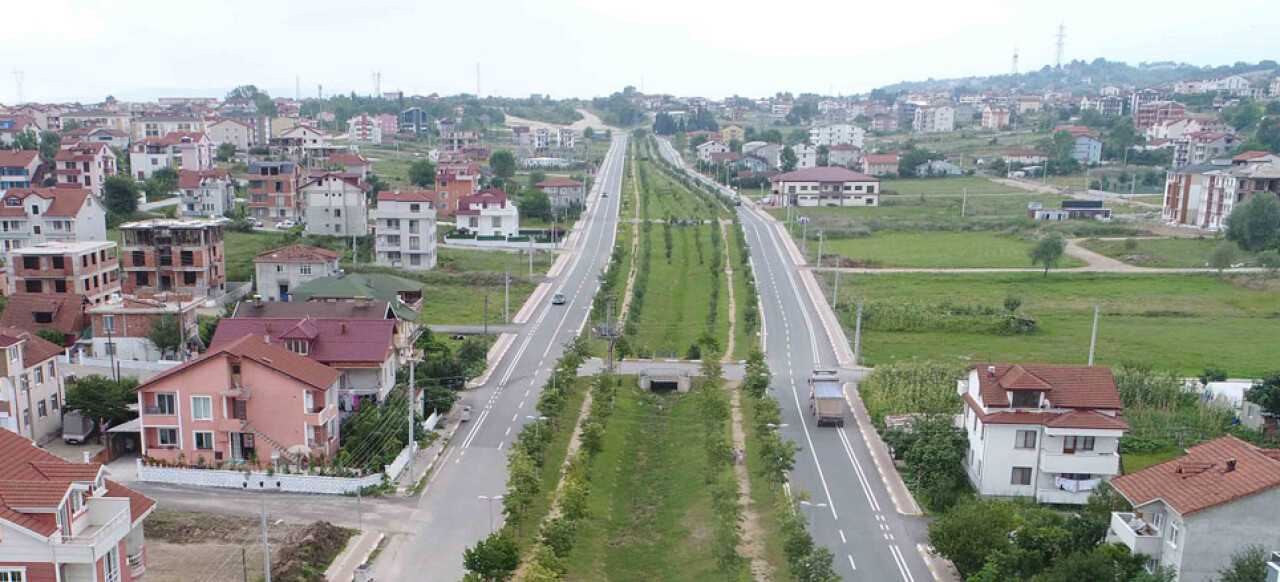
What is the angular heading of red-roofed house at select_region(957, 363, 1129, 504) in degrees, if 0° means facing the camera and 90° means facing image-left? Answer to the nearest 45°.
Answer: approximately 0°

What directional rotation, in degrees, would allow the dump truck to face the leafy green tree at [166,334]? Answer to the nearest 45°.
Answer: approximately 90° to its left

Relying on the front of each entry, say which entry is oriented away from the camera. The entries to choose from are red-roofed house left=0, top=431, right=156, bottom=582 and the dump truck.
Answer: the dump truck

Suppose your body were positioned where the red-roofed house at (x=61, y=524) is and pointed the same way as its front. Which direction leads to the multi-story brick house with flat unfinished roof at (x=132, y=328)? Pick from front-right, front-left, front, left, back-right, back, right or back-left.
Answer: back-left

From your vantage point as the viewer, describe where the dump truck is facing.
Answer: facing away from the viewer

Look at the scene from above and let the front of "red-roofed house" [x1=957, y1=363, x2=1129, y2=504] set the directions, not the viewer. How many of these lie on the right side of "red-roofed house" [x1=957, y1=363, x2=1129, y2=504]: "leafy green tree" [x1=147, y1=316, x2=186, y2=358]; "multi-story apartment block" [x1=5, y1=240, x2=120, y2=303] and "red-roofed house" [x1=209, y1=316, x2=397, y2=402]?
3

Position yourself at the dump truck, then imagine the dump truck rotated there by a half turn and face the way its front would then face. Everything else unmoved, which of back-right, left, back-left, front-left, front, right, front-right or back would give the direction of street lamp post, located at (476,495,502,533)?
front-right

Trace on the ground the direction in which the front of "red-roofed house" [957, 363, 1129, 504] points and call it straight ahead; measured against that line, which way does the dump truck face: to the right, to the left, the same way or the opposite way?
the opposite way

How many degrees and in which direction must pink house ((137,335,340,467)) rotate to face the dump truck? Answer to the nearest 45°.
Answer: approximately 90° to its left

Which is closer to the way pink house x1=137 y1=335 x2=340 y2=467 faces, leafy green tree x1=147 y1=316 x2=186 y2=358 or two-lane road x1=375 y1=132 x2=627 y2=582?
the two-lane road
